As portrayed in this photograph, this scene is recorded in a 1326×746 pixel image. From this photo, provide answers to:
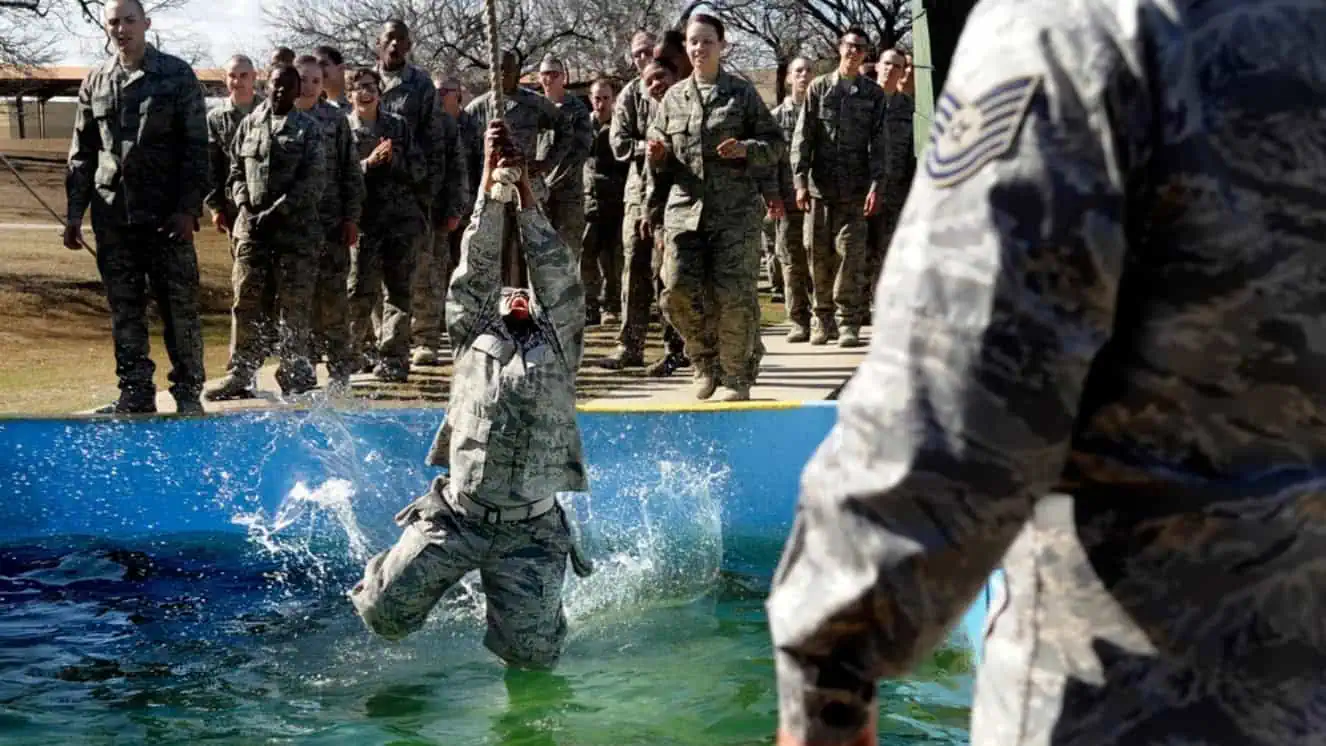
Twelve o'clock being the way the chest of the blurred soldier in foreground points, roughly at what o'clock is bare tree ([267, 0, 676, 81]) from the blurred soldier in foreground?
The bare tree is roughly at 1 o'clock from the blurred soldier in foreground.

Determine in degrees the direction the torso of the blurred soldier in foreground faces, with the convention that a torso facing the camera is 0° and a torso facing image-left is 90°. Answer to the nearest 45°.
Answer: approximately 135°
